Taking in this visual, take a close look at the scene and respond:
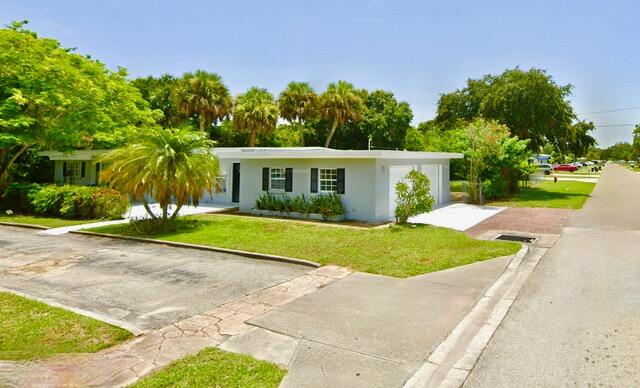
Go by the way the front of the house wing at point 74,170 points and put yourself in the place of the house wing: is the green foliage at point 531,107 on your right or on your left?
on your left

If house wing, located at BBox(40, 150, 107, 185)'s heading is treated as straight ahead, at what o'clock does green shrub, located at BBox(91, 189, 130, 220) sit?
The green shrub is roughly at 12 o'clock from the house wing.

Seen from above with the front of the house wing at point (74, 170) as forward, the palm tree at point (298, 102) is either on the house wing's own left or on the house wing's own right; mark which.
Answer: on the house wing's own left

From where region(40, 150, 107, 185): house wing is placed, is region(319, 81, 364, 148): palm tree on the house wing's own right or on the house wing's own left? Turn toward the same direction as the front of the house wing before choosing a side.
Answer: on the house wing's own left

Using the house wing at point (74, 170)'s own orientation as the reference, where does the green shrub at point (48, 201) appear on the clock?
The green shrub is roughly at 12 o'clock from the house wing.

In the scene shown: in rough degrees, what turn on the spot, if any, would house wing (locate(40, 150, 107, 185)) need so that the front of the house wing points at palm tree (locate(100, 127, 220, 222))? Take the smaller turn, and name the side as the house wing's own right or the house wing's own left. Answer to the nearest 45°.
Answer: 0° — it already faces it

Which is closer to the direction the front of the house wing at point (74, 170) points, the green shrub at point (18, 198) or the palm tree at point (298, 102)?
the green shrub

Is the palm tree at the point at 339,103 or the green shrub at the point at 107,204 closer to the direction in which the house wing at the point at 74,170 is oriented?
the green shrub

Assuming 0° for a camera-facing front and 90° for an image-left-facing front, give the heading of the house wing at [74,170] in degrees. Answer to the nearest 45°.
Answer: approximately 0°
